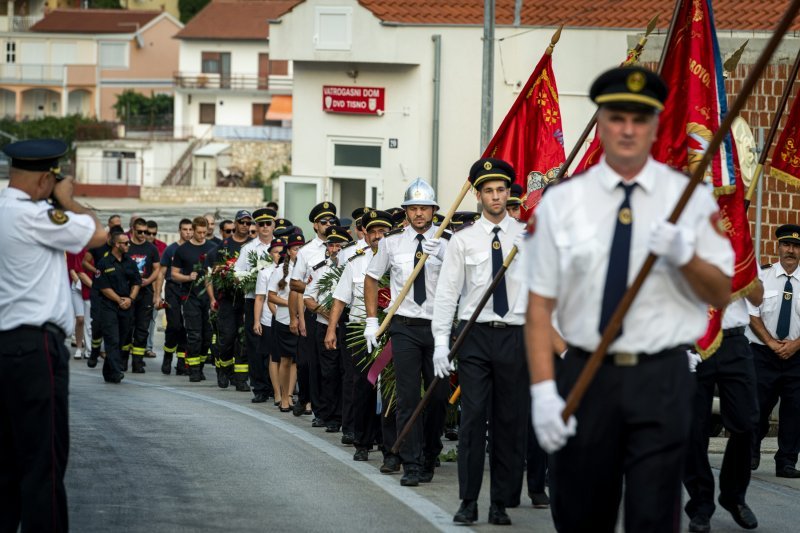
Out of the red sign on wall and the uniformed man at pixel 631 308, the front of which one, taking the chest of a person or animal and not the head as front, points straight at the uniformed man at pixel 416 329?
the red sign on wall

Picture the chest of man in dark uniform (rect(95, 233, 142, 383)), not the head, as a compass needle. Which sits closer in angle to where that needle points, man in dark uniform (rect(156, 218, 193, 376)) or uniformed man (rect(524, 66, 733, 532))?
the uniformed man

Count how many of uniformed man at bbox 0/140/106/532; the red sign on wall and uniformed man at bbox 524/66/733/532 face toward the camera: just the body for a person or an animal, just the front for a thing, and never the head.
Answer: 2

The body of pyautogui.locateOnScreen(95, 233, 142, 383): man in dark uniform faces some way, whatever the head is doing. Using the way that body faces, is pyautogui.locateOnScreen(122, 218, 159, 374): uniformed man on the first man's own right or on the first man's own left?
on the first man's own left

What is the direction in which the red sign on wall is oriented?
toward the camera

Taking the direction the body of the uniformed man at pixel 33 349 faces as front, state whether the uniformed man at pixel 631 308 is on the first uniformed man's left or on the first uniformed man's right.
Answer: on the first uniformed man's right

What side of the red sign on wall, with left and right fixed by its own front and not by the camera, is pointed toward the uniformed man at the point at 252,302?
front

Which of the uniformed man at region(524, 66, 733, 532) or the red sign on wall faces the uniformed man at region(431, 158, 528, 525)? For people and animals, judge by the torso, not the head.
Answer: the red sign on wall

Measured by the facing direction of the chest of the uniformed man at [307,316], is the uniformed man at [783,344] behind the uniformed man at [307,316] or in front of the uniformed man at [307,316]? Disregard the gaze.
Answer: in front

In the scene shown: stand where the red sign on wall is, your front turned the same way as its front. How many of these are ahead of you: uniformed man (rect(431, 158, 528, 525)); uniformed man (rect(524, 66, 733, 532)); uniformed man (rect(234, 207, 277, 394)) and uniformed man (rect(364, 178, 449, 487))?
4

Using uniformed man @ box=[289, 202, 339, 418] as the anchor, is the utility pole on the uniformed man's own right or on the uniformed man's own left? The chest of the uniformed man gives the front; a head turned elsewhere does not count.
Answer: on the uniformed man's own left

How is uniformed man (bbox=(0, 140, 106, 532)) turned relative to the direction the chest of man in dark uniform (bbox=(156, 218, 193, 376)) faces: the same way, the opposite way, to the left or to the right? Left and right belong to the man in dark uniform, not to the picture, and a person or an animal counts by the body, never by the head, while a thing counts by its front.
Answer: to the left

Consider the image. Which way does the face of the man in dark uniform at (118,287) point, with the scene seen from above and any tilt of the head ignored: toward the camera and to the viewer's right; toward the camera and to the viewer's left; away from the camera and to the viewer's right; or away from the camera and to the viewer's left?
toward the camera and to the viewer's right

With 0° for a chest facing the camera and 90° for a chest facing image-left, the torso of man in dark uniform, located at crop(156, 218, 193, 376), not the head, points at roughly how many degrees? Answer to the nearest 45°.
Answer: approximately 315°

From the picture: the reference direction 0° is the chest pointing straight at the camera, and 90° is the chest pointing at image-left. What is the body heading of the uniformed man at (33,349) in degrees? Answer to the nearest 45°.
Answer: approximately 225°
